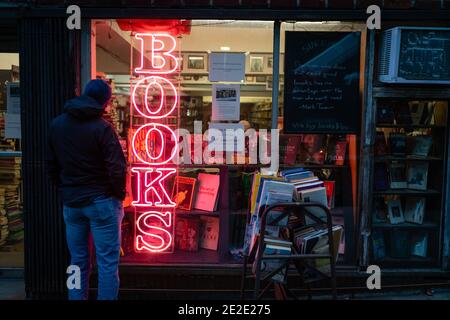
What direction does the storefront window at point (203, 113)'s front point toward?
toward the camera

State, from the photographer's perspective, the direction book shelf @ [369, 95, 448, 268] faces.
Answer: facing the viewer

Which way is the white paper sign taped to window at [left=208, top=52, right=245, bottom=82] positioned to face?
toward the camera

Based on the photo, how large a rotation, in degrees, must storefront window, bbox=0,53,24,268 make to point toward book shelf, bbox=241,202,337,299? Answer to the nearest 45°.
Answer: approximately 45° to its left

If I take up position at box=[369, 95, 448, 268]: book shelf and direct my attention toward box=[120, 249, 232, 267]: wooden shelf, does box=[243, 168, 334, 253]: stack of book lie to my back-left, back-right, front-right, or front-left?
front-left

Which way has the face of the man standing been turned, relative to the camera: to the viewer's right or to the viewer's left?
to the viewer's right

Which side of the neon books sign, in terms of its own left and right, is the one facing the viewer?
front

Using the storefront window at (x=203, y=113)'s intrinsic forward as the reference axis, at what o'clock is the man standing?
The man standing is roughly at 1 o'clock from the storefront window.

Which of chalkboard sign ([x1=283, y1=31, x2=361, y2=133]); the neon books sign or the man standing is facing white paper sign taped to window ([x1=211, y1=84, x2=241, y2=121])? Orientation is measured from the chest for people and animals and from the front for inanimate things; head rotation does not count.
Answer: the man standing

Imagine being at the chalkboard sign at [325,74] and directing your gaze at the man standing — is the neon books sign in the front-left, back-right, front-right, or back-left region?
front-right

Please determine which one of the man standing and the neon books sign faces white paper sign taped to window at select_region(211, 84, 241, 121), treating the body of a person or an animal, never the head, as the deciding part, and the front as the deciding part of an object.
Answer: the man standing

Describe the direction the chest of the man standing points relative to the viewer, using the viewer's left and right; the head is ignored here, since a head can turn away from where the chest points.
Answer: facing away from the viewer and to the right of the viewer

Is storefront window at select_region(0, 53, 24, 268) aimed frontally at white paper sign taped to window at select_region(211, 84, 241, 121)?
no

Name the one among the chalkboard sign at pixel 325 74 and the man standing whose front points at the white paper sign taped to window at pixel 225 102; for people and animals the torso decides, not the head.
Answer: the man standing
